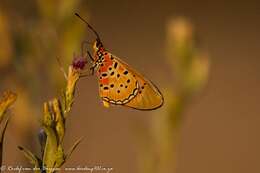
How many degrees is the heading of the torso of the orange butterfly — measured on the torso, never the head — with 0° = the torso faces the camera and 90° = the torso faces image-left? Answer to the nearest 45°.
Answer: approximately 90°
